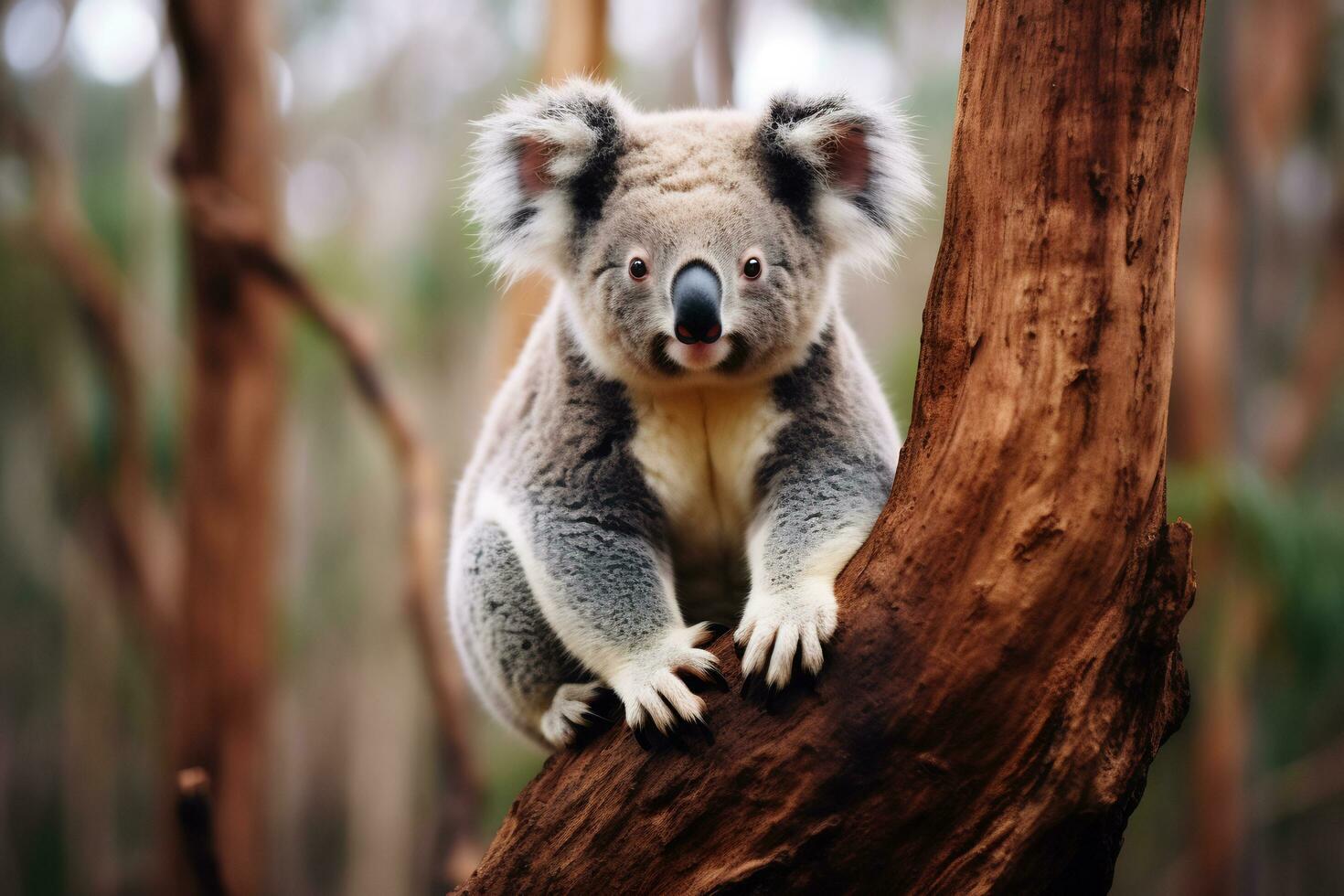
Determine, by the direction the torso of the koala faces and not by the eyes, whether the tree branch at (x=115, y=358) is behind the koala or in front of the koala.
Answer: behind

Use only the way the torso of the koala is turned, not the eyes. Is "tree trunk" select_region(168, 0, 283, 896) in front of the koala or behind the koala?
behind

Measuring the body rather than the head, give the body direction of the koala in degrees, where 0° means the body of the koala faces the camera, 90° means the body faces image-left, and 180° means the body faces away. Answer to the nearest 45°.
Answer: approximately 0°

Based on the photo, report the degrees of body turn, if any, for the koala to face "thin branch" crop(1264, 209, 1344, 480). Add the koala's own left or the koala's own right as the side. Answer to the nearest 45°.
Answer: approximately 135° to the koala's own left
